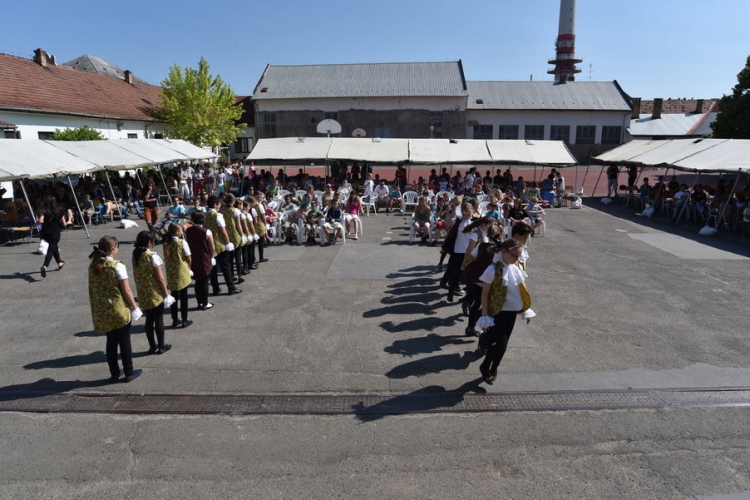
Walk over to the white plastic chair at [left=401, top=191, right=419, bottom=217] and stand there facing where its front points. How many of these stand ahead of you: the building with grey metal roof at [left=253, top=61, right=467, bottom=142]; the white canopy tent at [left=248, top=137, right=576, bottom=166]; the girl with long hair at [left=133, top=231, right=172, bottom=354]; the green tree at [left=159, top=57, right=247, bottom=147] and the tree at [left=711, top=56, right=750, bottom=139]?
1

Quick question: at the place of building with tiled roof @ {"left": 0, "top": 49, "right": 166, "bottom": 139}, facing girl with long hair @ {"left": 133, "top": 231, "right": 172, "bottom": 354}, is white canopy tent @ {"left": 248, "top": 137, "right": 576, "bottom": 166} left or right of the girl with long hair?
left

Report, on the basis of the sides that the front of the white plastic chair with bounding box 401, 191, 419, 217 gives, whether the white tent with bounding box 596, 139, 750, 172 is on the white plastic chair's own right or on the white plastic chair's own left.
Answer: on the white plastic chair's own left

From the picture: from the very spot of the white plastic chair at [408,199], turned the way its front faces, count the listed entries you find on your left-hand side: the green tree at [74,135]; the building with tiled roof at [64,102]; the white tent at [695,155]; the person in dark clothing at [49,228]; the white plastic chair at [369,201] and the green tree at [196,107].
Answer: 1

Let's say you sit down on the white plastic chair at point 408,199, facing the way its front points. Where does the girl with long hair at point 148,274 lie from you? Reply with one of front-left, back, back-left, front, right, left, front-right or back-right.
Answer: front

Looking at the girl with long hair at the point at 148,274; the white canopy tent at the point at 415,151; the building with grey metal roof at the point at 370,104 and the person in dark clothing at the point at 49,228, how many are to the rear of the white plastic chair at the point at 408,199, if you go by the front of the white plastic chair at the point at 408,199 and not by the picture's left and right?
2

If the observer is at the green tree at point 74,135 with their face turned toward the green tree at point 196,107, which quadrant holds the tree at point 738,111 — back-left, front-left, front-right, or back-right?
front-right

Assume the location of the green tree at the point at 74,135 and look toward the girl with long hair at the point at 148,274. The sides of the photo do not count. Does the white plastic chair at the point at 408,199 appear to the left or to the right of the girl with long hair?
left

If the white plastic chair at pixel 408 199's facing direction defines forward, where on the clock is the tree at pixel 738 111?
The tree is roughly at 8 o'clock from the white plastic chair.

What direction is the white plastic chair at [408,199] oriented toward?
toward the camera

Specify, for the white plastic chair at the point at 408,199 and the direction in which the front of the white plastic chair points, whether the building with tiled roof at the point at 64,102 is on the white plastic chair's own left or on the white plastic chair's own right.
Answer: on the white plastic chair's own right

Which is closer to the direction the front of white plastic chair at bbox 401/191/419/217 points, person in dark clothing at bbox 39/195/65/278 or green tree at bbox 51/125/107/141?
the person in dark clothing

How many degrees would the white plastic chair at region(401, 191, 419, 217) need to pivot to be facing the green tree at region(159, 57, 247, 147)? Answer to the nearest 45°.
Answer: approximately 135° to its right

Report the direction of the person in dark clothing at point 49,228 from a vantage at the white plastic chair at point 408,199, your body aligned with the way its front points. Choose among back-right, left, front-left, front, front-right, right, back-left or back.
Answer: front-right

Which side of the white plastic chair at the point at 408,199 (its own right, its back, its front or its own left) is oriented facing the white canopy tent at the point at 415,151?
back
